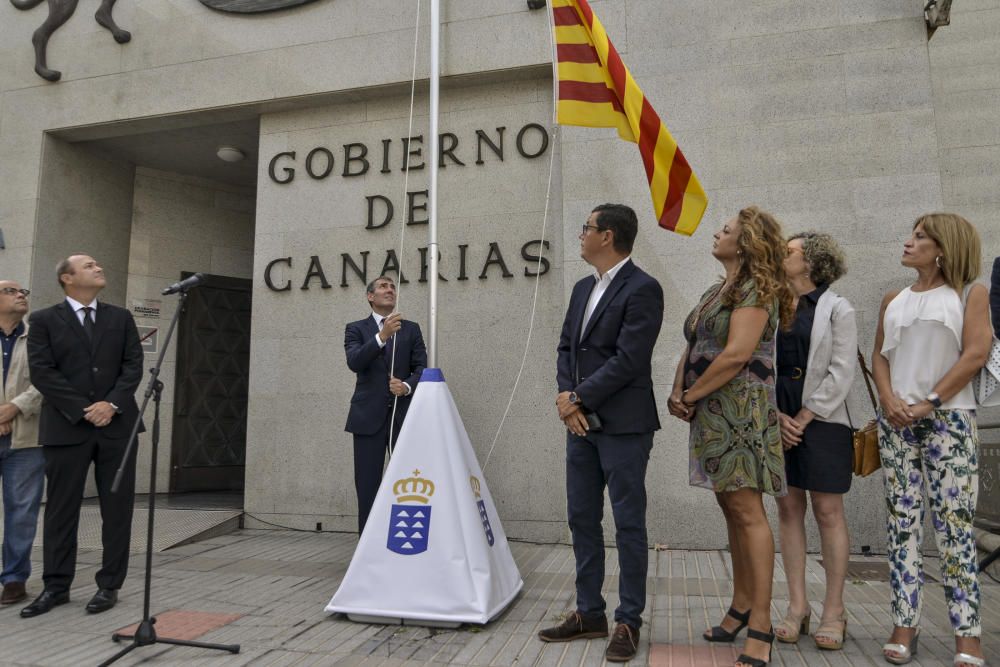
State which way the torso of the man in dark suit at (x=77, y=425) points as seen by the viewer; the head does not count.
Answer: toward the camera

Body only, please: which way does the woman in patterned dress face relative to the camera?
to the viewer's left

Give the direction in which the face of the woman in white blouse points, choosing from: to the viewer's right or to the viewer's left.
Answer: to the viewer's left

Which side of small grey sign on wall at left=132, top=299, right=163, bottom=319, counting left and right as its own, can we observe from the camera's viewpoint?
front

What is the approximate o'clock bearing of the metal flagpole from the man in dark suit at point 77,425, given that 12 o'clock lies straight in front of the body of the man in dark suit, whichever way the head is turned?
The metal flagpole is roughly at 10 o'clock from the man in dark suit.

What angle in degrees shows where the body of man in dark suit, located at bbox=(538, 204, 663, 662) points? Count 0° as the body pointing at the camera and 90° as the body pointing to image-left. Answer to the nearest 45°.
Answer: approximately 45°

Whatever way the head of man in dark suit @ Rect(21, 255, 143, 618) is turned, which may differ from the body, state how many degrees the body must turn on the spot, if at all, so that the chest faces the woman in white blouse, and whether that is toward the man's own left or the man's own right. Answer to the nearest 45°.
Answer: approximately 45° to the man's own left

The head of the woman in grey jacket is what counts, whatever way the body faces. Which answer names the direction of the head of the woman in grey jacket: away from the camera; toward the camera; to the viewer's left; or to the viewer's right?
to the viewer's left

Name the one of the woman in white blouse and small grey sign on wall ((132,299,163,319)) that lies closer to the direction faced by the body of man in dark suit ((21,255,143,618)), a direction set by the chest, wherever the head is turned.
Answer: the woman in white blouse

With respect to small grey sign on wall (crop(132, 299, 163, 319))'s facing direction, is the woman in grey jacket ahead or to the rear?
ahead

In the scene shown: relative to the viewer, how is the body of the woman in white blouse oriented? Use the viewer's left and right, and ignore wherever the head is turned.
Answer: facing the viewer and to the left of the viewer
